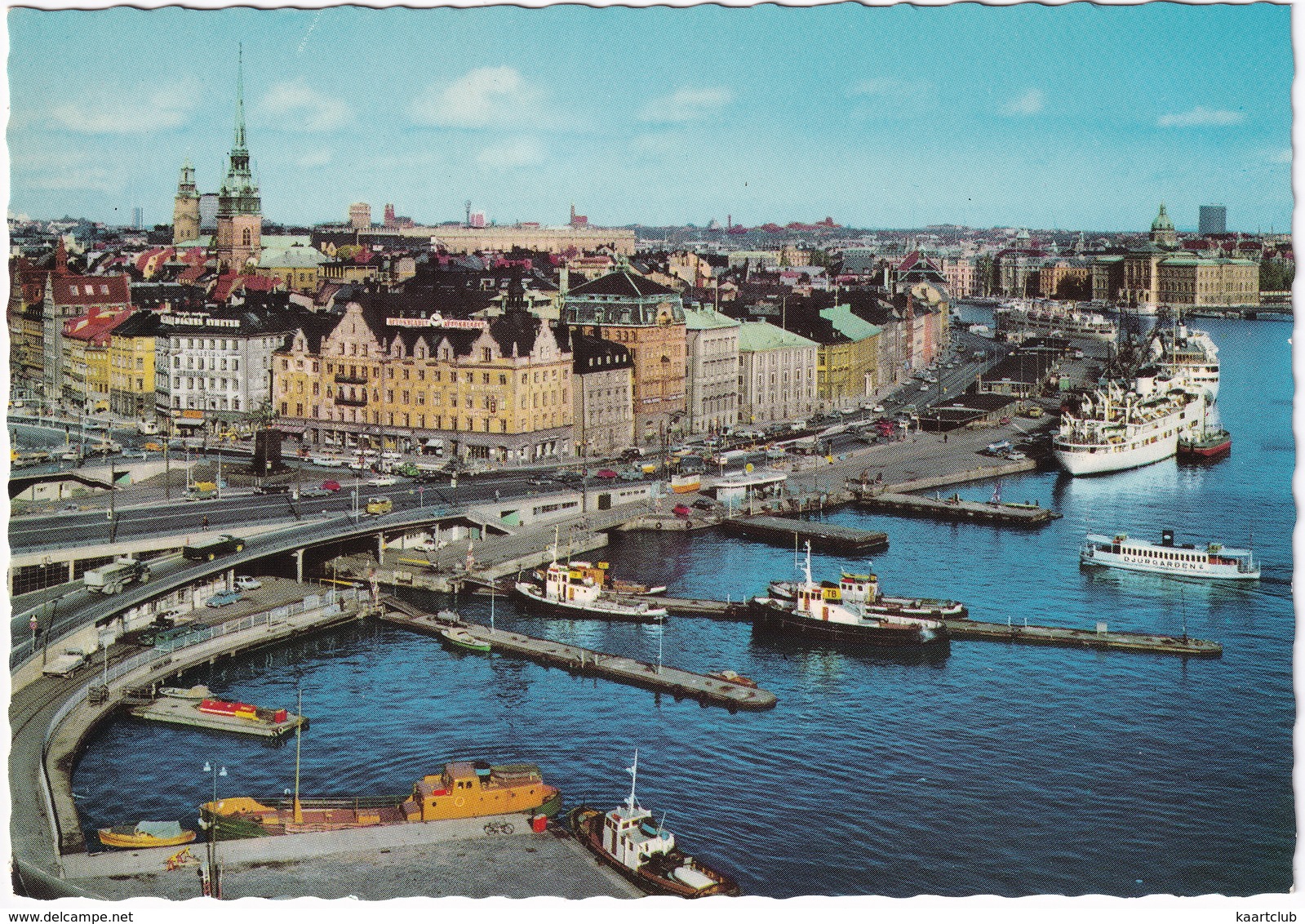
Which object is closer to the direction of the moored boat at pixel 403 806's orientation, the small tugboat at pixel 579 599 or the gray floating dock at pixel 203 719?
the gray floating dock

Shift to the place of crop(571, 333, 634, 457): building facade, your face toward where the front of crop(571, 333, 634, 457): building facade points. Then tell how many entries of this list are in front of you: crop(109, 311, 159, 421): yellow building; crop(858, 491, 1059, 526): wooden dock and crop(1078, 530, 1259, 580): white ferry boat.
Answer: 2

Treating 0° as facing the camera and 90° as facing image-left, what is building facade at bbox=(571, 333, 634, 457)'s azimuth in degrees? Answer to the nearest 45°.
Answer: approximately 315°

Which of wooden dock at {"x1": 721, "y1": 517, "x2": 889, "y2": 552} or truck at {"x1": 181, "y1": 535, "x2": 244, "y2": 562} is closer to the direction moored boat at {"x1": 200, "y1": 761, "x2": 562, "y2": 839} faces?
the truck

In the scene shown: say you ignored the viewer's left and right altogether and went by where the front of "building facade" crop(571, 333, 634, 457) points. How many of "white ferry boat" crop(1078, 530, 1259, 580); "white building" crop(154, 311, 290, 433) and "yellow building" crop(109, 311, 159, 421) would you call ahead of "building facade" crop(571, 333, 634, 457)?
1

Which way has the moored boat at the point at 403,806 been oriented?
to the viewer's left

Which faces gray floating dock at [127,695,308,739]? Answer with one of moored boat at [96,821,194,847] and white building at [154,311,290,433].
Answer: the white building

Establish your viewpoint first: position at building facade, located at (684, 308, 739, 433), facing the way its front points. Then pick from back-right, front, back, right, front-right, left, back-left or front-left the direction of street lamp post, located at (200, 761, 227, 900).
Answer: front-right

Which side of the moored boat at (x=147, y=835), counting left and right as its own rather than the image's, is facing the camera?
left

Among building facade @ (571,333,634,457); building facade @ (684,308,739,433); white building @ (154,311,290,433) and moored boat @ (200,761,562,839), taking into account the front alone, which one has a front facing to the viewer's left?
the moored boat

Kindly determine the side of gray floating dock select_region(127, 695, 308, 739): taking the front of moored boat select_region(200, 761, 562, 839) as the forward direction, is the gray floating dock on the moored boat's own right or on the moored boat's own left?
on the moored boat's own right
